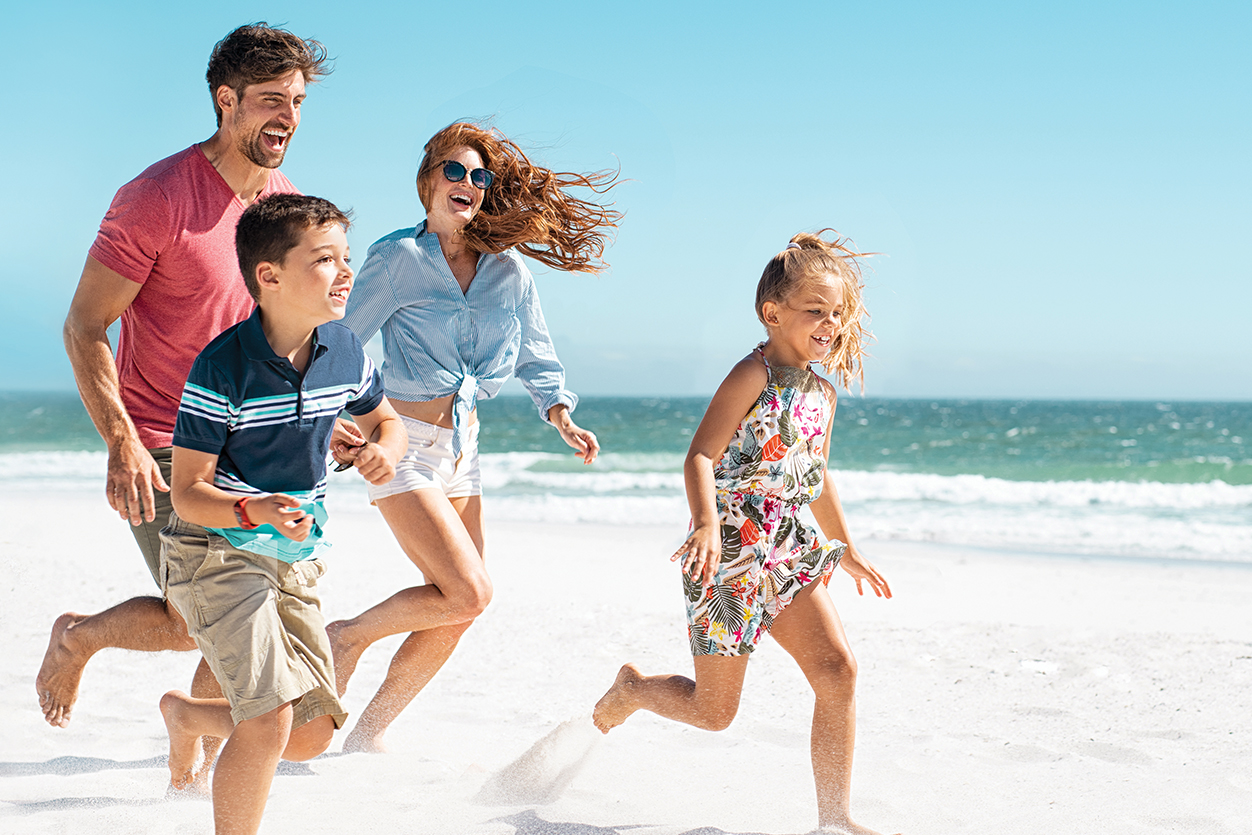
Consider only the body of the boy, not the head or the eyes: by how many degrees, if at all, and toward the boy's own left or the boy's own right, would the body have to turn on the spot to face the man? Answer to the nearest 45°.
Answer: approximately 135° to the boy's own left

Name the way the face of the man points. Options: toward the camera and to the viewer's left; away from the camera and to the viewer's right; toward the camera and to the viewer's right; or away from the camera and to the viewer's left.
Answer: toward the camera and to the viewer's right

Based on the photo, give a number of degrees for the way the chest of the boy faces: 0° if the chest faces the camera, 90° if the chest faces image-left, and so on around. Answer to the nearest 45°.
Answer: approximately 315°

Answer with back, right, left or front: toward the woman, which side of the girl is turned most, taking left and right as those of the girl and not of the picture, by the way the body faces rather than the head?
back

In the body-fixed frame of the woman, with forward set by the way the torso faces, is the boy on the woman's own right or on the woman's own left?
on the woman's own right

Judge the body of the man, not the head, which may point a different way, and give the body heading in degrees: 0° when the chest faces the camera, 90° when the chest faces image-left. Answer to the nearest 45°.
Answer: approximately 315°

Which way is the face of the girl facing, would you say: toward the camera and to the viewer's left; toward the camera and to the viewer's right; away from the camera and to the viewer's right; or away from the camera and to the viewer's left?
toward the camera and to the viewer's right
